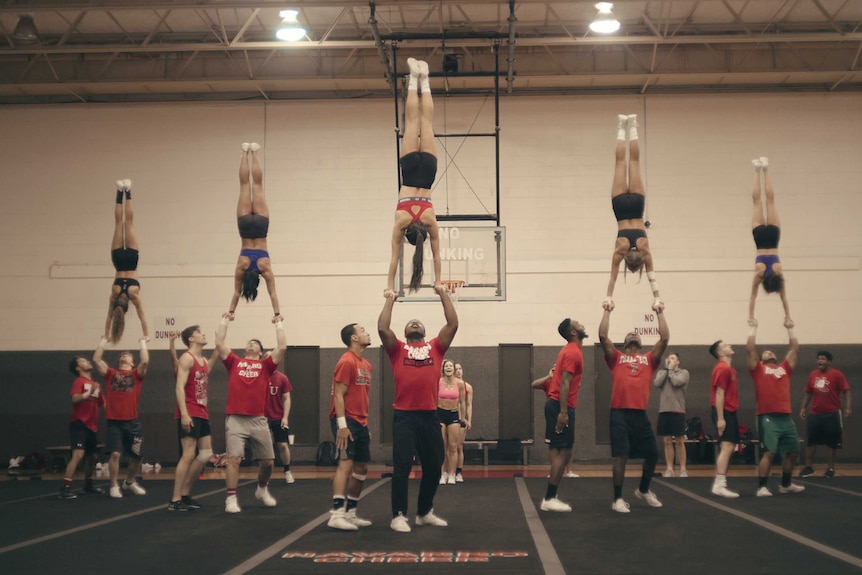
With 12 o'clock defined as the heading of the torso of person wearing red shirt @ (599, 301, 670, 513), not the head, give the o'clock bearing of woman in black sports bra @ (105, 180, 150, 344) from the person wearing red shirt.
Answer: The woman in black sports bra is roughly at 3 o'clock from the person wearing red shirt.

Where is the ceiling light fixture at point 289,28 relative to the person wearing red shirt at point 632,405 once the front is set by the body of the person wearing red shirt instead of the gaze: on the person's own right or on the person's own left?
on the person's own right

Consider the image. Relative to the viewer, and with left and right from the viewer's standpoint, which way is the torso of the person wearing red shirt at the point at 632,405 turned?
facing the viewer

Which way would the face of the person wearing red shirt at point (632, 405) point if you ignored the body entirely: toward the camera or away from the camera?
toward the camera
